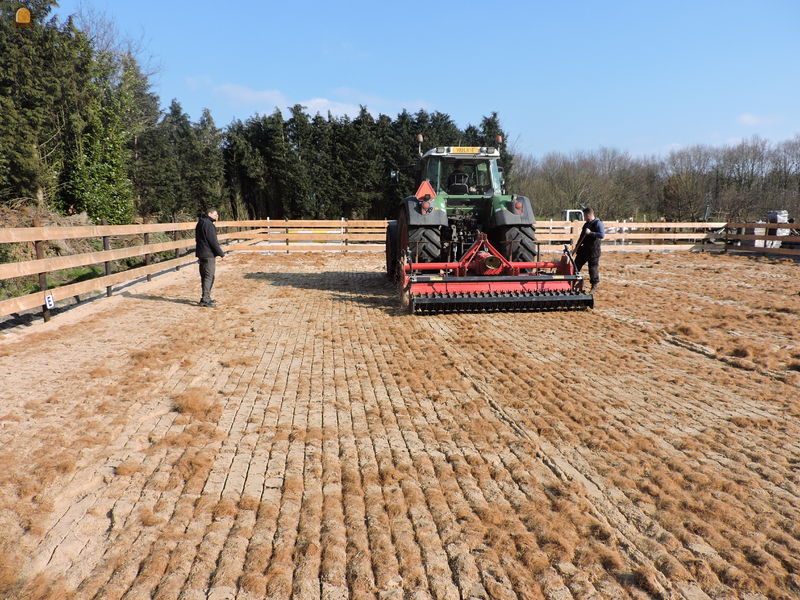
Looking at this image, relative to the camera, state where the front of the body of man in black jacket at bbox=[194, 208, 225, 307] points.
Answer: to the viewer's right

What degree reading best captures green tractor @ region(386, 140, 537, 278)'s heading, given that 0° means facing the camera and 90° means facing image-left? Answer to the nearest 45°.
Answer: approximately 180°

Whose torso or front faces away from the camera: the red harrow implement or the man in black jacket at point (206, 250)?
the red harrow implement

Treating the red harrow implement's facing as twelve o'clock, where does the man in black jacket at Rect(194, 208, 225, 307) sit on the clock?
The man in black jacket is roughly at 9 o'clock from the red harrow implement.

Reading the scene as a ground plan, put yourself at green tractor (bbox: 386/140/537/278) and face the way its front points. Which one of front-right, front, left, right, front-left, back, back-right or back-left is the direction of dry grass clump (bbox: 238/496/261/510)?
back

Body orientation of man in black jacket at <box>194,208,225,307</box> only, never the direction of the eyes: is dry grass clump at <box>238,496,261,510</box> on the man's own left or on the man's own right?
on the man's own right

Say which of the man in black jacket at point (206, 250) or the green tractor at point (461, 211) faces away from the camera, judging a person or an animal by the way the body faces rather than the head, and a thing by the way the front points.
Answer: the green tractor

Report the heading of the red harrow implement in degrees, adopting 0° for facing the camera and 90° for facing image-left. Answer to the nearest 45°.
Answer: approximately 180°

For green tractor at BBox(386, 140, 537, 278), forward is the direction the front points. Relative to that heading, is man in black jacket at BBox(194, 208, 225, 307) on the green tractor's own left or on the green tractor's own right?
on the green tractor's own left

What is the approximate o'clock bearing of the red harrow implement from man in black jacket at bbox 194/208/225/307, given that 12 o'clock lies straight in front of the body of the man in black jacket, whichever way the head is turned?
The red harrow implement is roughly at 1 o'clock from the man in black jacket.

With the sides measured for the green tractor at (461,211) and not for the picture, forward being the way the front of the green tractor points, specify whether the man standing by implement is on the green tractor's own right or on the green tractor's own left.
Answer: on the green tractor's own right
